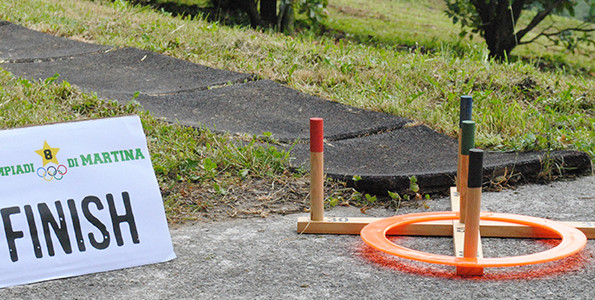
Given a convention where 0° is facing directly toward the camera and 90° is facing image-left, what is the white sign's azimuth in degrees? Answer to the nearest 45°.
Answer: approximately 0°

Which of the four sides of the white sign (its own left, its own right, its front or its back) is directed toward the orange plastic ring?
left

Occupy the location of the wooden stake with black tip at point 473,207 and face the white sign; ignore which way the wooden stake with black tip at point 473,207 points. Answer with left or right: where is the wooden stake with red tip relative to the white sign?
right

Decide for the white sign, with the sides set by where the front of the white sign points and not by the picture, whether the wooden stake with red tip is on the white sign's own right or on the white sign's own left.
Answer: on the white sign's own left

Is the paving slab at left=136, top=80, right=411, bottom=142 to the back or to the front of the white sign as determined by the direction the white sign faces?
to the back

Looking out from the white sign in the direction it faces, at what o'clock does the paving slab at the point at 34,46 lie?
The paving slab is roughly at 6 o'clock from the white sign.

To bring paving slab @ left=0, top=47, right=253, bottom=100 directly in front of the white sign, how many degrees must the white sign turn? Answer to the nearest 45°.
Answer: approximately 180°

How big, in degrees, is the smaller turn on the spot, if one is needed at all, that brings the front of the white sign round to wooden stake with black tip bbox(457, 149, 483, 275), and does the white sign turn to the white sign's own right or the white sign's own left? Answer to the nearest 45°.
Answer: approximately 45° to the white sign's own left

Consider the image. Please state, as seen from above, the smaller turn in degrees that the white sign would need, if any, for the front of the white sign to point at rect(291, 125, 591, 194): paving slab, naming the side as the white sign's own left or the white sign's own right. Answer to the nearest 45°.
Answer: approximately 90° to the white sign's own left
